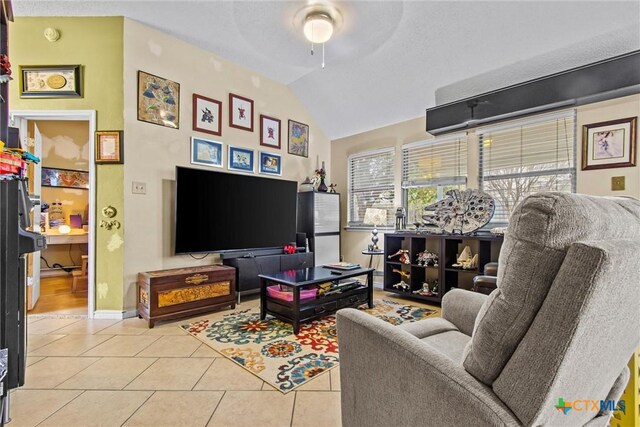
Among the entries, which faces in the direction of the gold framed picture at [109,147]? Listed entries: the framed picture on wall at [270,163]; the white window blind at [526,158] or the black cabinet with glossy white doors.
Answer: the white window blind

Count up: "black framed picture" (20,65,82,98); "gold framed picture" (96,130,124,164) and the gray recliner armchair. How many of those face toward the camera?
2

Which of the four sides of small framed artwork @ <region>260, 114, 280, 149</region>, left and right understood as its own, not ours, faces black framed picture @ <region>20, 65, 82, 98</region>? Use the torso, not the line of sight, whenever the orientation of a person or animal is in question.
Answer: right

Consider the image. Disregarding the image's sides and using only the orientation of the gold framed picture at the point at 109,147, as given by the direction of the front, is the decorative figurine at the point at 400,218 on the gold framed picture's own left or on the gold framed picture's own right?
on the gold framed picture's own left

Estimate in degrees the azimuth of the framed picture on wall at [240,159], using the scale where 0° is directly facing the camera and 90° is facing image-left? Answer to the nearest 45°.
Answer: approximately 315°

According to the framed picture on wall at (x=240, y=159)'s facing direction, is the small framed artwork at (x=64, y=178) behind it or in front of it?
behind

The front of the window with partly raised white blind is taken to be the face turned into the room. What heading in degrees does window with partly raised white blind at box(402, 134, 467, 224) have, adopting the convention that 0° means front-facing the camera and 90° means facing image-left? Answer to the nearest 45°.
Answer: approximately 45°

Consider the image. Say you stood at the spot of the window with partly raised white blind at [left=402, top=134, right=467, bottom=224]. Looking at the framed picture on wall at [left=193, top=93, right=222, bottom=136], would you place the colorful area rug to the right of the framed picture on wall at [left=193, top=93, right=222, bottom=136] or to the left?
left

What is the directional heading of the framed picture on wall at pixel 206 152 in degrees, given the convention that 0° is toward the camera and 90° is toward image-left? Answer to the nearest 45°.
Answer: approximately 315°
